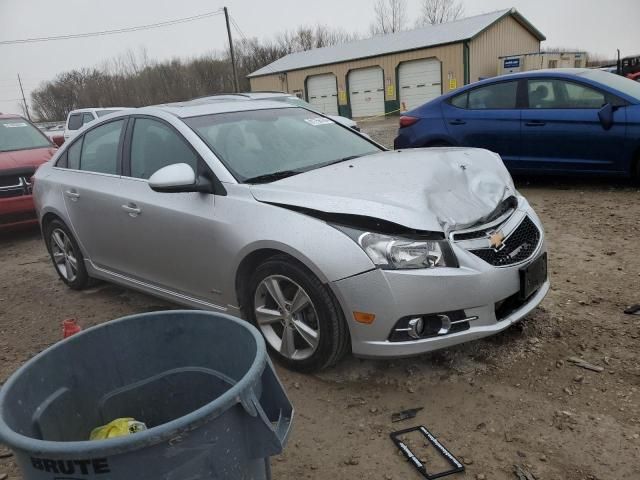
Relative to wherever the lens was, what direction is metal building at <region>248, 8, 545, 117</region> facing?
facing the viewer and to the left of the viewer

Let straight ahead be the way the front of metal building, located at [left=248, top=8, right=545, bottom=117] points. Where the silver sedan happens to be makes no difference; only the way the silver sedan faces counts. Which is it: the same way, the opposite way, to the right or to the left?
to the left

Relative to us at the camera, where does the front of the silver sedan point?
facing the viewer and to the right of the viewer

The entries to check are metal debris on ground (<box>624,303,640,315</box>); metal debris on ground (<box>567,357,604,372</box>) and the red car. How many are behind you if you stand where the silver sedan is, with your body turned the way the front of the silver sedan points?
1

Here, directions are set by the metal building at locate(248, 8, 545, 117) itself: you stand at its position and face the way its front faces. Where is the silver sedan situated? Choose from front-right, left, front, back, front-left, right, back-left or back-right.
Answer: front-left

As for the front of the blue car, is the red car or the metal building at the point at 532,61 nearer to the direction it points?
the metal building

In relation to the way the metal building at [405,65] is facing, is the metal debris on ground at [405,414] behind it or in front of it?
in front

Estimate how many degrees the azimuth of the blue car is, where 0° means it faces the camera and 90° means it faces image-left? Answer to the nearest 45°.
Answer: approximately 270°

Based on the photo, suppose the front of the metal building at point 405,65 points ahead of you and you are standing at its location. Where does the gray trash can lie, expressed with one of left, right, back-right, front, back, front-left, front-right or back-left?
front-left

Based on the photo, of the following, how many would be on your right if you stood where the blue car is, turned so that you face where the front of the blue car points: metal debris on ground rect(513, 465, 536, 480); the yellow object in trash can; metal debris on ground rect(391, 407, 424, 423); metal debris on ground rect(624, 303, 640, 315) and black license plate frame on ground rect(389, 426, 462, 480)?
5

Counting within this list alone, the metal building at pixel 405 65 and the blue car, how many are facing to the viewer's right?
1

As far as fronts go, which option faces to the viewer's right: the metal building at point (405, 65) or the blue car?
the blue car

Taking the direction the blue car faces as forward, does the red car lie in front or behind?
behind

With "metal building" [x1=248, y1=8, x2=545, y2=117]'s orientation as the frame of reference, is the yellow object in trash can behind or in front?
in front

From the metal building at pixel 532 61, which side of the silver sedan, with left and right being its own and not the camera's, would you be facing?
left
